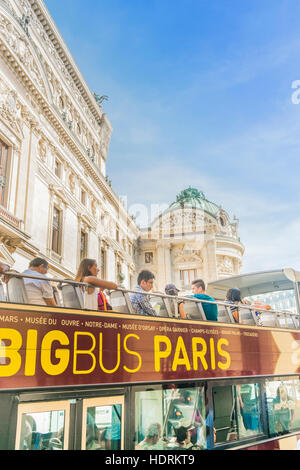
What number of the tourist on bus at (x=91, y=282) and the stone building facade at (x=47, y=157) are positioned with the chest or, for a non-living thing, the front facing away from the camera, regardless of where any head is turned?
0

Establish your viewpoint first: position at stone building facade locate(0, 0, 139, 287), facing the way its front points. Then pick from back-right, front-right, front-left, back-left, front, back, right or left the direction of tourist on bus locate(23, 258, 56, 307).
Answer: front-right

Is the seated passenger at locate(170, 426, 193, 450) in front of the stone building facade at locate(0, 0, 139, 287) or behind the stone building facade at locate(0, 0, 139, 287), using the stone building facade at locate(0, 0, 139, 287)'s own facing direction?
in front

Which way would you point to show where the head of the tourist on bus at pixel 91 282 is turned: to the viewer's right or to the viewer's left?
to the viewer's right

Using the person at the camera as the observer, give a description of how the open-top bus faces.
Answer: facing away from the viewer and to the right of the viewer

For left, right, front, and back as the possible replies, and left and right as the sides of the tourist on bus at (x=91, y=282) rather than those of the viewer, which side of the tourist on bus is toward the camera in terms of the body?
right

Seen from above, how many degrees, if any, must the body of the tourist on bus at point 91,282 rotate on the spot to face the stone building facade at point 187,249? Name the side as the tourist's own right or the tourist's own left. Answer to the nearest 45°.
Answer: approximately 90° to the tourist's own left

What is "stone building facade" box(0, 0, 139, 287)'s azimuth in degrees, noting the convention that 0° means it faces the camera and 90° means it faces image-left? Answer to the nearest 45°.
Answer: approximately 315°
